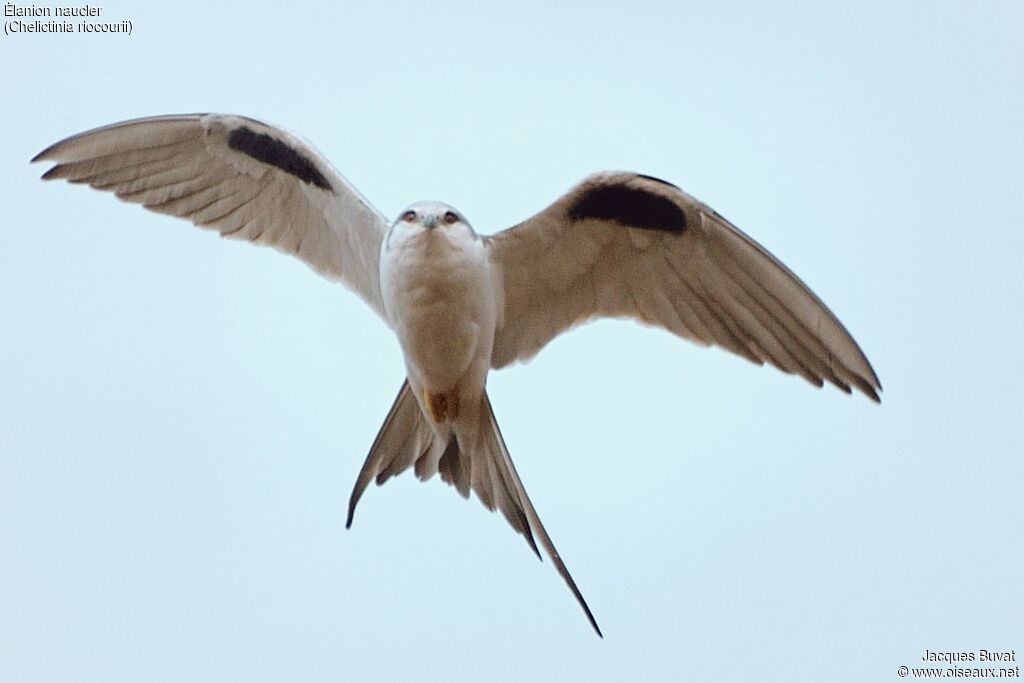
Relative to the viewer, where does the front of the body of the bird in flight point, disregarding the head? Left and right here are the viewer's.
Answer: facing the viewer
